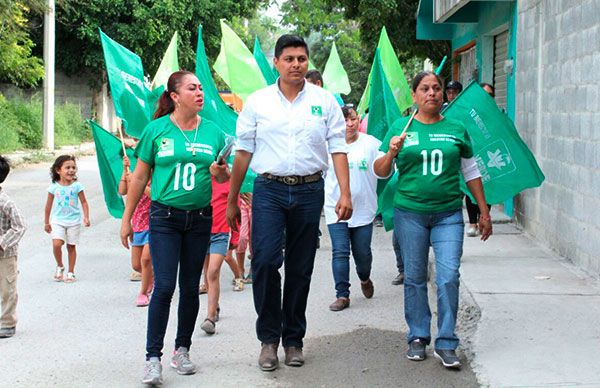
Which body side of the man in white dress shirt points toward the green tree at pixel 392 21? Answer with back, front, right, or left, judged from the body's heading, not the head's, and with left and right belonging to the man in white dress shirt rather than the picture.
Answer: back

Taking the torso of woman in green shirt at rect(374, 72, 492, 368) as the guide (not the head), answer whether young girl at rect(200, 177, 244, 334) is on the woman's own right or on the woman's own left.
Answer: on the woman's own right

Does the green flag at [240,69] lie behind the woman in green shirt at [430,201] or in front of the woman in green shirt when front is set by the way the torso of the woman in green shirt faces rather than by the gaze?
behind

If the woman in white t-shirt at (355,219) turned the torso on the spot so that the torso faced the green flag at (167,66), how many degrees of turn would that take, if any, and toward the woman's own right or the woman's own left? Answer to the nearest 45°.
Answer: approximately 135° to the woman's own right

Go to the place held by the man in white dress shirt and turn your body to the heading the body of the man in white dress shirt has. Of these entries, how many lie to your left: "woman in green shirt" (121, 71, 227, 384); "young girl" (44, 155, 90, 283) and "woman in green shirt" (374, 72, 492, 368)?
1

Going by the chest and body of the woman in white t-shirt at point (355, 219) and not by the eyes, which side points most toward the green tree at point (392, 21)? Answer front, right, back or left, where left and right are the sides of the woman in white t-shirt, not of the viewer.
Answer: back

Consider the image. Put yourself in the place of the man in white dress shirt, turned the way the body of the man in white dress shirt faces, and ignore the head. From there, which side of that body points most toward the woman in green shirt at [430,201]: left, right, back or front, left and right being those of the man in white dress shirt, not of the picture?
left

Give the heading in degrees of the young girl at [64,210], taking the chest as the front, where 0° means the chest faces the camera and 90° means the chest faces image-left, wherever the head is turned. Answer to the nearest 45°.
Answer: approximately 0°

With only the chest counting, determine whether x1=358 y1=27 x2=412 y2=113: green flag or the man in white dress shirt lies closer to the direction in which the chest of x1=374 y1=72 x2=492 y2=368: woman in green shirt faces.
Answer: the man in white dress shirt

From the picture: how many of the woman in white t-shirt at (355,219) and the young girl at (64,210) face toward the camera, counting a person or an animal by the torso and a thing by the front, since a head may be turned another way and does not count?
2

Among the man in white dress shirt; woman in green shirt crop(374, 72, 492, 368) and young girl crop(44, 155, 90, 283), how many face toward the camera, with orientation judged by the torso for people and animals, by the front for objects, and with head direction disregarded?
3

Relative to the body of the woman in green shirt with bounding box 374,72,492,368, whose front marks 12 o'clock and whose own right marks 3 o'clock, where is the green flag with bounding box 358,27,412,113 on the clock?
The green flag is roughly at 6 o'clock from the woman in green shirt.
